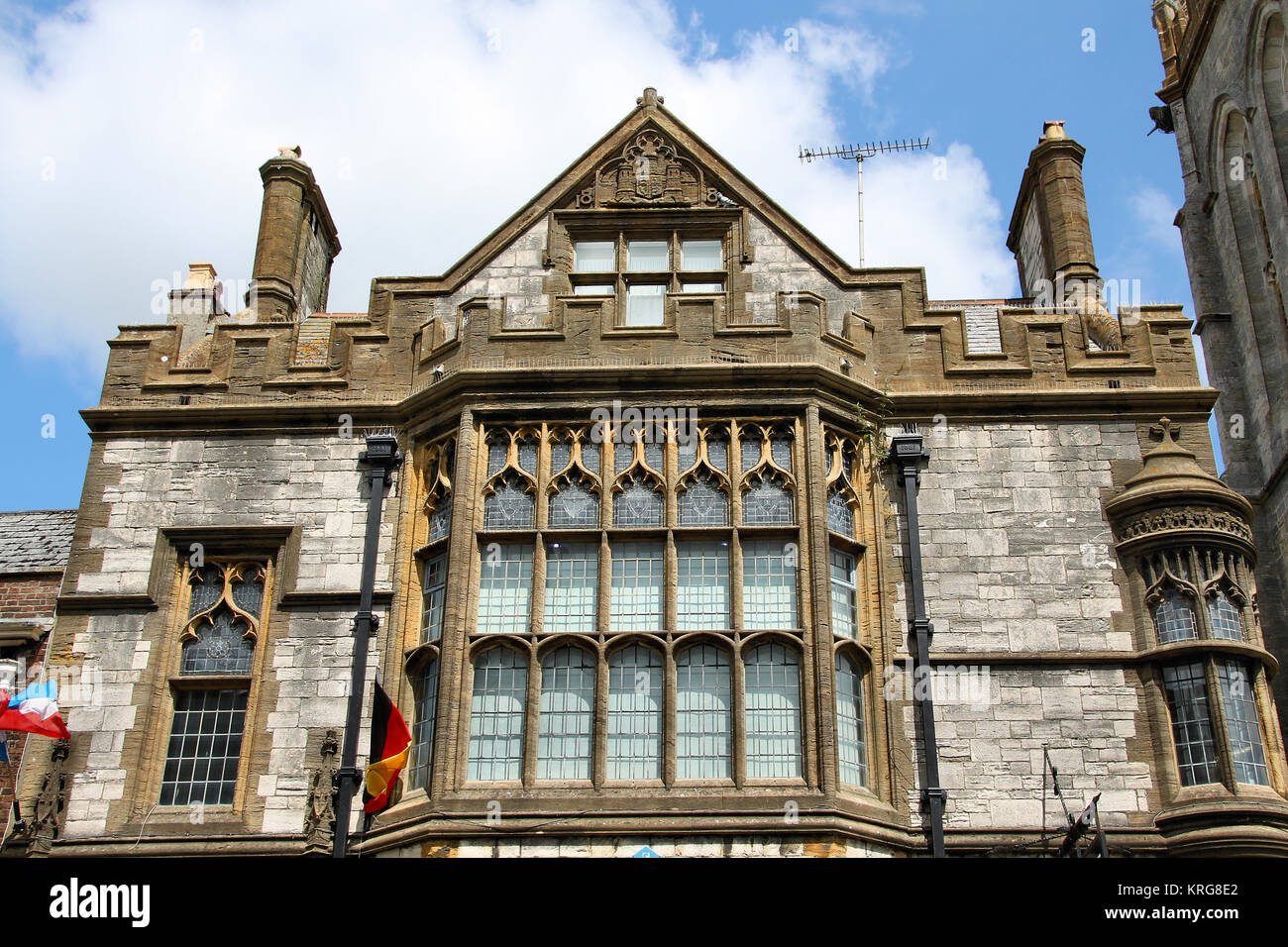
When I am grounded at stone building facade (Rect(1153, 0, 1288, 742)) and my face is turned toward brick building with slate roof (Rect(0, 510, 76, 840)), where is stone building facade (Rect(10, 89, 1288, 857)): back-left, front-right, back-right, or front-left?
front-left

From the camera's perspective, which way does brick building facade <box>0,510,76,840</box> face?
toward the camera

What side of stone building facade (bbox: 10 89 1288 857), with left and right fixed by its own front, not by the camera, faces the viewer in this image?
front

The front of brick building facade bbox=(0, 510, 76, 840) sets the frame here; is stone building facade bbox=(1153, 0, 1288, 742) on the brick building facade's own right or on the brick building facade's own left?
on the brick building facade's own left

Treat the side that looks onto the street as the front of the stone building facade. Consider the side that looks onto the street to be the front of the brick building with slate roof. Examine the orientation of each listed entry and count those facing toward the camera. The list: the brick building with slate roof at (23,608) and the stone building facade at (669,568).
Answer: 2

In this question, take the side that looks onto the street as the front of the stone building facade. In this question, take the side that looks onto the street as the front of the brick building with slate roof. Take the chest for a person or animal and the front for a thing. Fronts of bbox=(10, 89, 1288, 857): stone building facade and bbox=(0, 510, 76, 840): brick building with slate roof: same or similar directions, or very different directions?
same or similar directions

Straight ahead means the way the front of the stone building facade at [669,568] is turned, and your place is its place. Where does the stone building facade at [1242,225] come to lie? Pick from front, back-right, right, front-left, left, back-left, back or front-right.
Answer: back-left

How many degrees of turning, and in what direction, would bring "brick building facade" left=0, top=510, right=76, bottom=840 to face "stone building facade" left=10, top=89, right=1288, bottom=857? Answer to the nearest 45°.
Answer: approximately 45° to its left

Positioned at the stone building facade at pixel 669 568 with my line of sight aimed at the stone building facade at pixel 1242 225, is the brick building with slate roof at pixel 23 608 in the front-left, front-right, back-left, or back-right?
back-left
